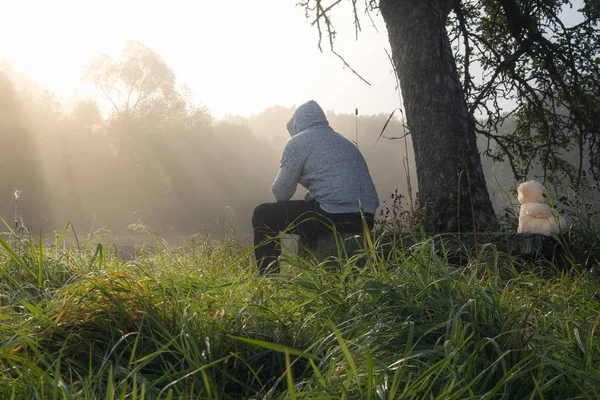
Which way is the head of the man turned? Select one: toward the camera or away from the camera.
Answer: away from the camera

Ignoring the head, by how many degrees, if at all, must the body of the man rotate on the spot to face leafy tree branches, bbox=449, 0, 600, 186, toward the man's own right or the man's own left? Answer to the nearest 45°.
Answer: approximately 90° to the man's own right

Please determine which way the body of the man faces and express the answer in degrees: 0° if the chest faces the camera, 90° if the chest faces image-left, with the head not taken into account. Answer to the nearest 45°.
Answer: approximately 135°

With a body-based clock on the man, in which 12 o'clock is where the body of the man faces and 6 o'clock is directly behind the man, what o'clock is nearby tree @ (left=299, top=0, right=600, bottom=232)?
The nearby tree is roughly at 3 o'clock from the man.
